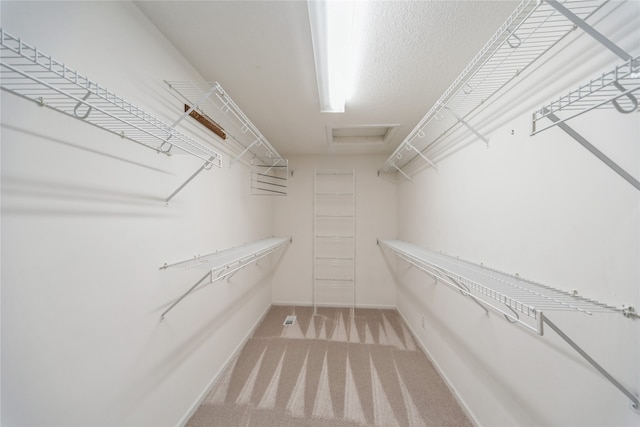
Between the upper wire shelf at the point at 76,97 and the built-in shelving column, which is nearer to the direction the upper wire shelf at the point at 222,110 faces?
the built-in shelving column

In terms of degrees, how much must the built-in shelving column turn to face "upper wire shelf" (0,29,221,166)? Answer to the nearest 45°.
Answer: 0° — it already faces it

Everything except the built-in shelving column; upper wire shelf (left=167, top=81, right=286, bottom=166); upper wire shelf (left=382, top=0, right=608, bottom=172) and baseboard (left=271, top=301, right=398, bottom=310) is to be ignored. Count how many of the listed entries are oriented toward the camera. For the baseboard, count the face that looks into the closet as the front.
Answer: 2

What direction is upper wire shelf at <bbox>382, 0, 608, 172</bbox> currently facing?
to the viewer's left

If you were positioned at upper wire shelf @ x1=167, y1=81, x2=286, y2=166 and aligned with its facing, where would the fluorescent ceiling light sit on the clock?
The fluorescent ceiling light is roughly at 2 o'clock from the upper wire shelf.

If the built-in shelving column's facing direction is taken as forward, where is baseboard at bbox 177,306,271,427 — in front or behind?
in front

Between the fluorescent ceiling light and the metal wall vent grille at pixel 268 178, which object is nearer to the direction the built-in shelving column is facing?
the fluorescent ceiling light

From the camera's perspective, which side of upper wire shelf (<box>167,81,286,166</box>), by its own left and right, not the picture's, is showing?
right
